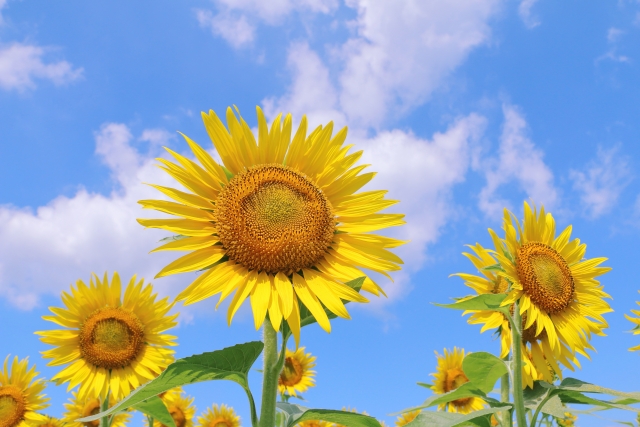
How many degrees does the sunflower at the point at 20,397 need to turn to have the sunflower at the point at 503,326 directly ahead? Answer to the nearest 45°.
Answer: approximately 45° to its left

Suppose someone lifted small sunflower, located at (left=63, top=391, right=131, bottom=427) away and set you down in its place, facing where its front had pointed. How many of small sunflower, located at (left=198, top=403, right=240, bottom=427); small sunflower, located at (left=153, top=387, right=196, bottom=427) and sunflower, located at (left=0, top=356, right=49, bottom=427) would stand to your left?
2

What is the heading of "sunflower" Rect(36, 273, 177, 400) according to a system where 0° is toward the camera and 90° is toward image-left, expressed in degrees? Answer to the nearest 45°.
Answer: approximately 0°

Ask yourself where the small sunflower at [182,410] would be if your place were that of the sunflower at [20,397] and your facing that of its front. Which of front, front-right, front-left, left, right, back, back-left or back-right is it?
left

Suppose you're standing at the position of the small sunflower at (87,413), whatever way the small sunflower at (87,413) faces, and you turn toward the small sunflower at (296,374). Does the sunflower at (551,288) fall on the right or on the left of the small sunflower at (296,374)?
right

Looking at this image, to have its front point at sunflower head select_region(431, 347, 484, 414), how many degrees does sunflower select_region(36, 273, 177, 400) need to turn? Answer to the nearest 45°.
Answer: approximately 90° to its left
